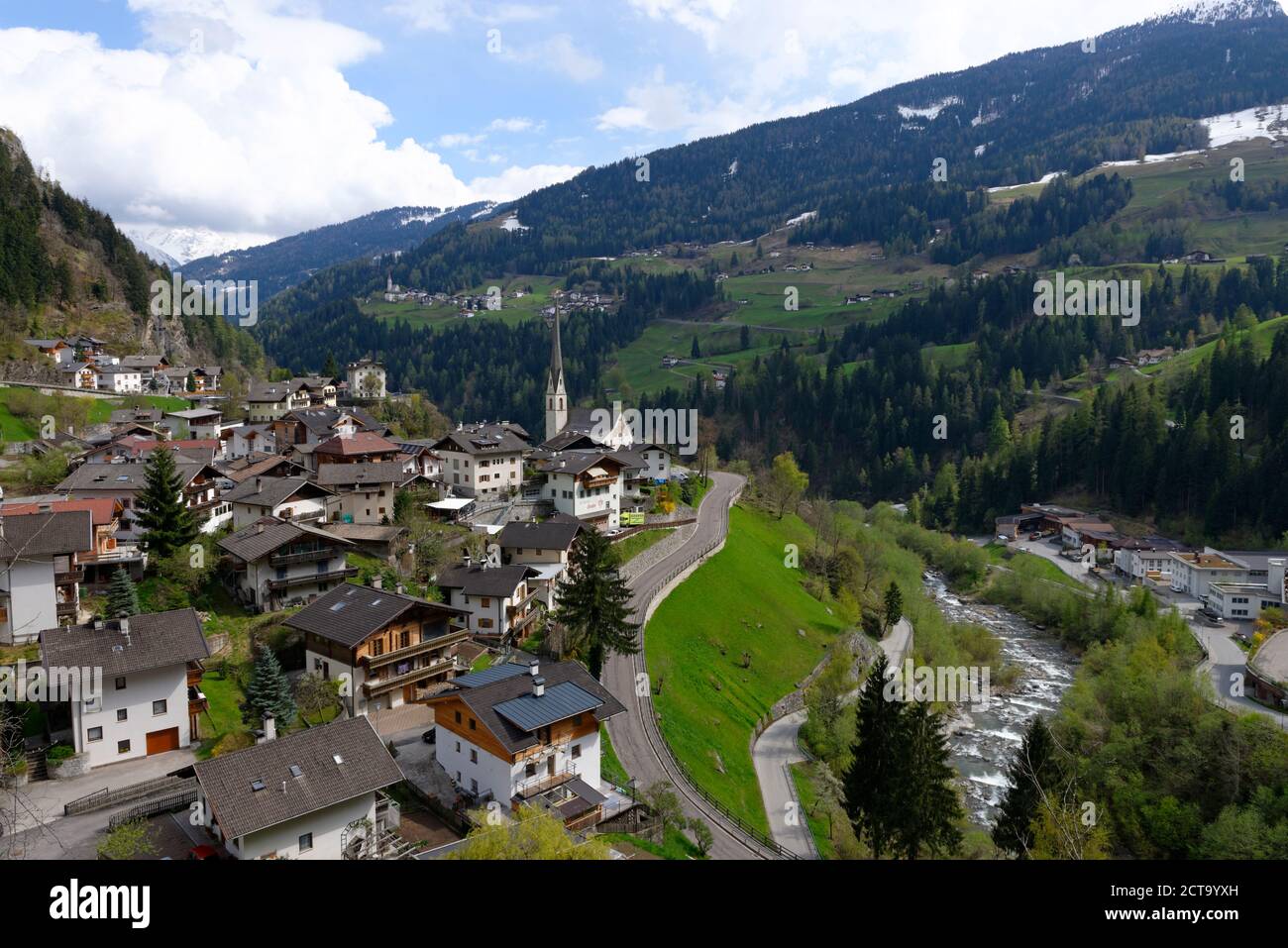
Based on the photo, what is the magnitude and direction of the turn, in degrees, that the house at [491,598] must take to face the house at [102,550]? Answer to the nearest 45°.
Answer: approximately 135° to its right

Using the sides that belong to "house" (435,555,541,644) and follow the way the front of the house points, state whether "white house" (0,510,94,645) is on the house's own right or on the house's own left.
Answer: on the house's own right

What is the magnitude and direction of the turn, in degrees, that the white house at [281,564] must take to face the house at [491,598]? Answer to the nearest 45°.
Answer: approximately 45° to its left

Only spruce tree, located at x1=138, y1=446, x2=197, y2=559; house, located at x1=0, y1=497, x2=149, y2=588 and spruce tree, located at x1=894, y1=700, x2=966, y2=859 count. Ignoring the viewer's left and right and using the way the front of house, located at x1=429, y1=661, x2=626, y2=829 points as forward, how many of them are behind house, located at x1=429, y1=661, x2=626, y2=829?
2

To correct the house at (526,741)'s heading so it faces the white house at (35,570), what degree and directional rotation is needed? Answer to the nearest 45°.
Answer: approximately 135° to its right

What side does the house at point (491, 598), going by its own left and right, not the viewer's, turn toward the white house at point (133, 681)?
right

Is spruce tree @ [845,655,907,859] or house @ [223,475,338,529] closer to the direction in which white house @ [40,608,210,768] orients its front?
the spruce tree
